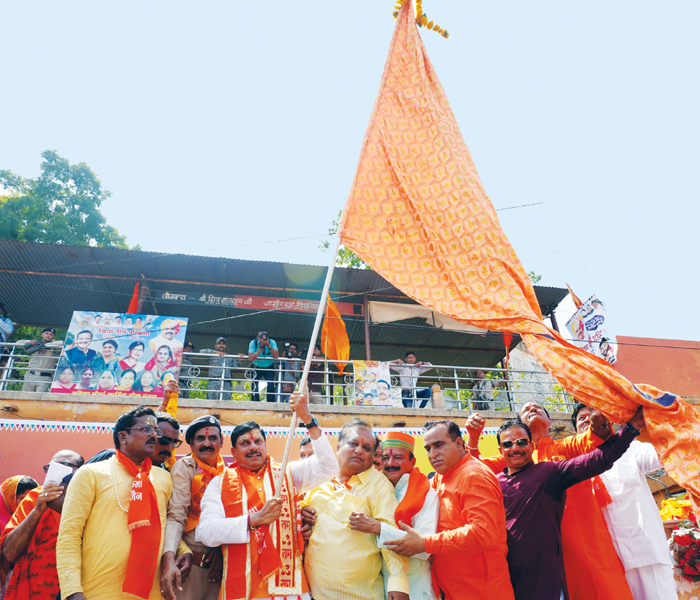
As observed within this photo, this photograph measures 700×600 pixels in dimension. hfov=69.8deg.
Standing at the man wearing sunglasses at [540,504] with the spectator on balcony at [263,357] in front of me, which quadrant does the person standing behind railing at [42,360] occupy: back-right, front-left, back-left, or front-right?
front-left

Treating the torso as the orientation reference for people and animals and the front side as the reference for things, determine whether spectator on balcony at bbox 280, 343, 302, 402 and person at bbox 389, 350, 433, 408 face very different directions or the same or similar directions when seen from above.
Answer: same or similar directions

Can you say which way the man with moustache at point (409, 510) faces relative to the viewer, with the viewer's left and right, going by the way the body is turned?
facing the viewer and to the left of the viewer

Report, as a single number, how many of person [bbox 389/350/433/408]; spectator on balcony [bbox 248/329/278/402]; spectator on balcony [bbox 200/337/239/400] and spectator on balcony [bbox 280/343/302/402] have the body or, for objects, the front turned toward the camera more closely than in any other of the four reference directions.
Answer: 4

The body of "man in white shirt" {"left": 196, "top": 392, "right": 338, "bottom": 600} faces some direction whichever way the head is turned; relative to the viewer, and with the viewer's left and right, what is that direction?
facing the viewer

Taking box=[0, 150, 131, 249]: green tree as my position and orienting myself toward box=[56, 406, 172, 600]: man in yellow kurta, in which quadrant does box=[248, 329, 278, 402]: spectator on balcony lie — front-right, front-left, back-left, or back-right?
front-left

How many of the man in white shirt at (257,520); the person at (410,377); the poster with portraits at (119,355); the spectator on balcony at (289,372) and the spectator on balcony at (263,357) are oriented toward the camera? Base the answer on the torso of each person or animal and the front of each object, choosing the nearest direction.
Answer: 5

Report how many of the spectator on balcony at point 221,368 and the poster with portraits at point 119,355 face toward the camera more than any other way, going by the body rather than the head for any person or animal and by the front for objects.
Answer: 2

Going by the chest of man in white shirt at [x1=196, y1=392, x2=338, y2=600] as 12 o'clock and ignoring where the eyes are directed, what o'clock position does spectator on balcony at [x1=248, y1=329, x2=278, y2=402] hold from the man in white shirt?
The spectator on balcony is roughly at 6 o'clock from the man in white shirt.

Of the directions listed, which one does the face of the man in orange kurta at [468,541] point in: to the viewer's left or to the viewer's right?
to the viewer's left

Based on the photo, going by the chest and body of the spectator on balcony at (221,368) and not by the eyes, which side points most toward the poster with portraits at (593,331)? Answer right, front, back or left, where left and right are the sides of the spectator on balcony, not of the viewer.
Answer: left

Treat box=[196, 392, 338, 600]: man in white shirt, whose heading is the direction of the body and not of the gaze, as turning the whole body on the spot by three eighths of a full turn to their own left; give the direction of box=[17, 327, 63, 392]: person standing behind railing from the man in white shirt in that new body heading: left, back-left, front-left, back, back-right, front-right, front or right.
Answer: left

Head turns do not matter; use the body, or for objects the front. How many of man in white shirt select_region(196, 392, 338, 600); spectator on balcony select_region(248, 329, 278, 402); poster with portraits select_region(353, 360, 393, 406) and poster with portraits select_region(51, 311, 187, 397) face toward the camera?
4
